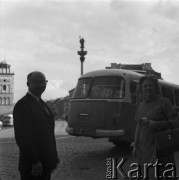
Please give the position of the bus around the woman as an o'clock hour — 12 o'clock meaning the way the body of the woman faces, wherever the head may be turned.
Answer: The bus is roughly at 4 o'clock from the woman.

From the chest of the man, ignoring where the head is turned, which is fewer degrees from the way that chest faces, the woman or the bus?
the woman

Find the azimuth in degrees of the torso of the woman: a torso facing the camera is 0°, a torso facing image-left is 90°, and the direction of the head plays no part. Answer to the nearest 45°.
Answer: approximately 45°

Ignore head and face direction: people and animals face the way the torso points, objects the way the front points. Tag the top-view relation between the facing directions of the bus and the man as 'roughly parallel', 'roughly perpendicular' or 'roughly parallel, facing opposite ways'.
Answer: roughly perpendicular

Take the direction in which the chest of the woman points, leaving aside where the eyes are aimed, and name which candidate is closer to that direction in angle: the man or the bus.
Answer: the man

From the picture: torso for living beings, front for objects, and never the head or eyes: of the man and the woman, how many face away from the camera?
0

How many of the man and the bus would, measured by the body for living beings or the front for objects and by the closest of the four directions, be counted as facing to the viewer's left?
0

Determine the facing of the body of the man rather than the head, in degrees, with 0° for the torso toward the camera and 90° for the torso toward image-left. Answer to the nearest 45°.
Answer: approximately 315°
